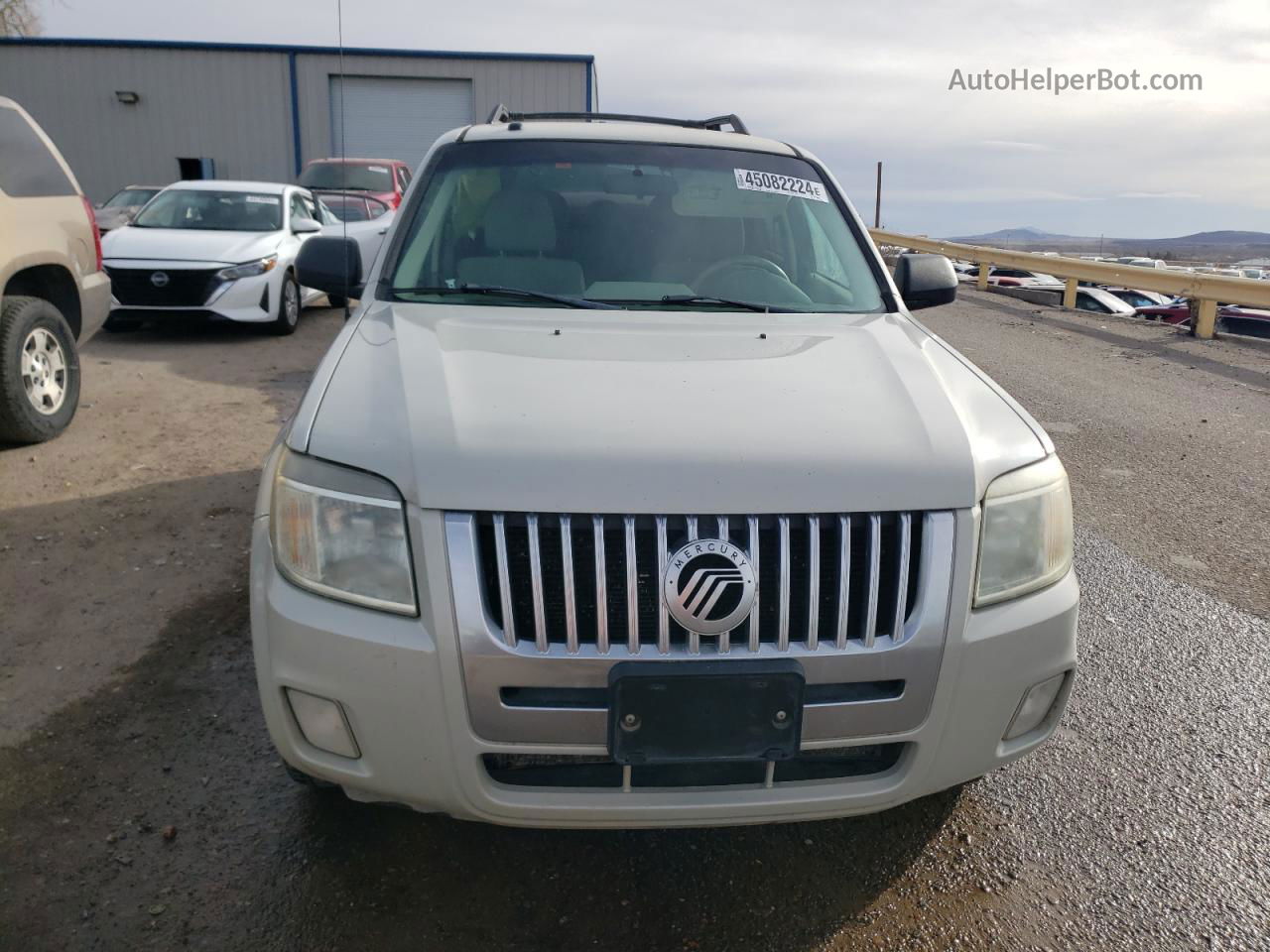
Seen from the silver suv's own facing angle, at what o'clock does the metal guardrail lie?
The metal guardrail is roughly at 7 o'clock from the silver suv.

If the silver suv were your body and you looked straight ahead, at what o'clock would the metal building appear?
The metal building is roughly at 5 o'clock from the silver suv.

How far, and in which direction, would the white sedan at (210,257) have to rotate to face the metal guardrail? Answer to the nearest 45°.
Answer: approximately 135° to its left

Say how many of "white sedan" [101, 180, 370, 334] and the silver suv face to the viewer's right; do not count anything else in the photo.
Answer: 0

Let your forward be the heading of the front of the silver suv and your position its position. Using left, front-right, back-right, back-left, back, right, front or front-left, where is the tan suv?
back-right

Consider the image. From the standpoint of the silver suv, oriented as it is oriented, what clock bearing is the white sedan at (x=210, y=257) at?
The white sedan is roughly at 5 o'clock from the silver suv.

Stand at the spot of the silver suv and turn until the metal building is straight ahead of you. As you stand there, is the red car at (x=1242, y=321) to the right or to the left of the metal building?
right

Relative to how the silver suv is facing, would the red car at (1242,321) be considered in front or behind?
behind

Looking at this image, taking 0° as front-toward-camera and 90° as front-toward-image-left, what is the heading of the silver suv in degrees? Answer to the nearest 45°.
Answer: approximately 0°

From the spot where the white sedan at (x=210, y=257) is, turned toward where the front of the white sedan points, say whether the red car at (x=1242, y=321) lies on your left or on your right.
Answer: on your left

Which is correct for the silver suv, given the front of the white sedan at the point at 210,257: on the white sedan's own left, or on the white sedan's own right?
on the white sedan's own left
